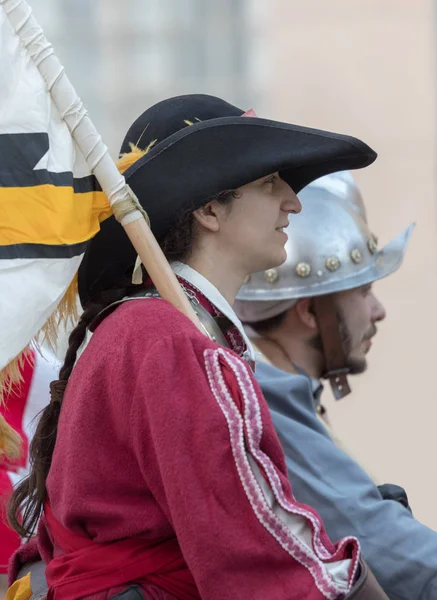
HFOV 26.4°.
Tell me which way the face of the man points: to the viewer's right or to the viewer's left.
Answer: to the viewer's right

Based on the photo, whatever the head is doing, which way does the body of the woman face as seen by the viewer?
to the viewer's right

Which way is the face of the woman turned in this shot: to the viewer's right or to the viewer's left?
to the viewer's right

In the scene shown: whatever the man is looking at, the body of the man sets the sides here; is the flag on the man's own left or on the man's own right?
on the man's own right

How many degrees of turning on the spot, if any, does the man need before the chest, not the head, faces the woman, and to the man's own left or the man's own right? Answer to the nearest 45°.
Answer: approximately 90° to the man's own right

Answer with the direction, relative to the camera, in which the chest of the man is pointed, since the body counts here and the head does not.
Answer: to the viewer's right

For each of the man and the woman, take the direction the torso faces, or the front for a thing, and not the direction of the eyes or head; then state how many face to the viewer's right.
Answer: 2
